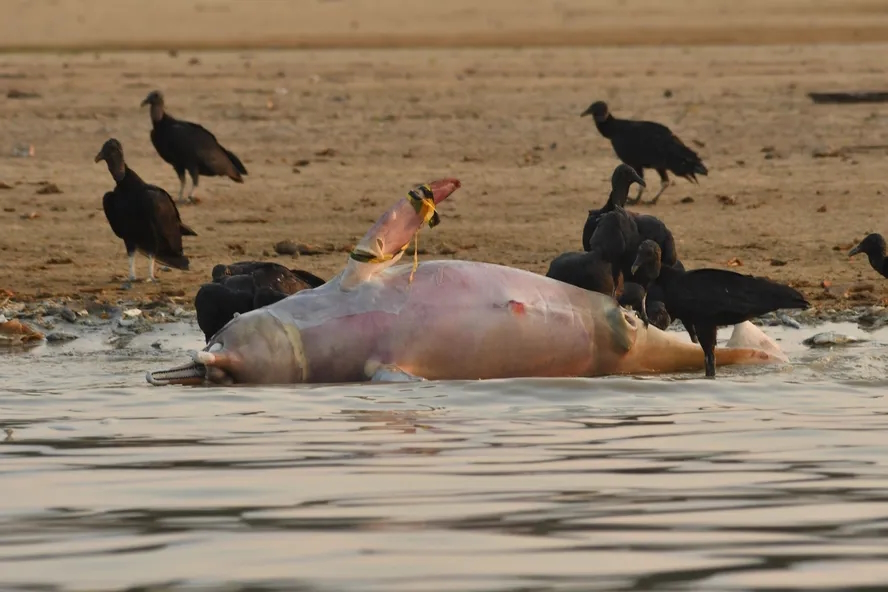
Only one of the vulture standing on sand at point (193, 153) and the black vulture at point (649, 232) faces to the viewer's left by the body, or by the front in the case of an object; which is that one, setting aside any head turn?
the vulture standing on sand

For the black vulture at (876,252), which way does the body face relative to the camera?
to the viewer's left

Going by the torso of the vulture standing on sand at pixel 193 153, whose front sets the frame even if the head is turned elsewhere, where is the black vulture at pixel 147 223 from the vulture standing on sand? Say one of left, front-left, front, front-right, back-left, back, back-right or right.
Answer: left

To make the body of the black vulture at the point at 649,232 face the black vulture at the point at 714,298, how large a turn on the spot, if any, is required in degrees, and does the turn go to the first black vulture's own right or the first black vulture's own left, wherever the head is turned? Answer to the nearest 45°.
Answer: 0° — it already faces it

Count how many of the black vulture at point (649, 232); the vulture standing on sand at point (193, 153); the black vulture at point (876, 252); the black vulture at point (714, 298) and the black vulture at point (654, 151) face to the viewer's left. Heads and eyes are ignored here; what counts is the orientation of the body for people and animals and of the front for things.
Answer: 4

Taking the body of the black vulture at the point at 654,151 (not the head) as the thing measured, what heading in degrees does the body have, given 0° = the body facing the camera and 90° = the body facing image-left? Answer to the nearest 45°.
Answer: approximately 90°

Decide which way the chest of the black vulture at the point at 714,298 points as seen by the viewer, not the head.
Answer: to the viewer's left

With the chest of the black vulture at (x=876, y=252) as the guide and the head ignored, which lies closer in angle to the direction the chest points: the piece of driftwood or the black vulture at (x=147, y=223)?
the black vulture

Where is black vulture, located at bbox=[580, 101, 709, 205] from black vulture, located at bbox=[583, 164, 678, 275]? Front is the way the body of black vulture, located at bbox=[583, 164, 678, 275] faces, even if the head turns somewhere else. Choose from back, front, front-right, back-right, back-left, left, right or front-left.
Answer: back-left
